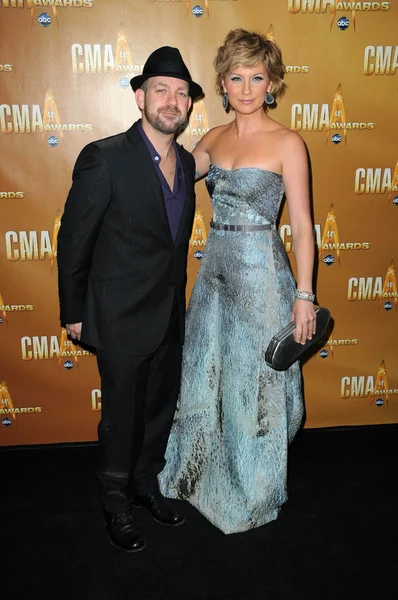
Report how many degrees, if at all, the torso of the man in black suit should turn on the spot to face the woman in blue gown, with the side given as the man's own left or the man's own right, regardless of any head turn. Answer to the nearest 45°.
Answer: approximately 45° to the man's own left

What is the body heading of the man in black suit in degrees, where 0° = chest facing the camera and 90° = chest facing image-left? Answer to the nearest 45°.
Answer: approximately 315°
